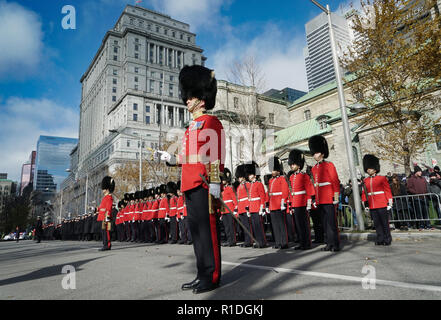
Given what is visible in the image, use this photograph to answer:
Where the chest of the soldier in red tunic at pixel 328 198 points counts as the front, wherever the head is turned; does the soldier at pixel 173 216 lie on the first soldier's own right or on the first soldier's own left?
on the first soldier's own right

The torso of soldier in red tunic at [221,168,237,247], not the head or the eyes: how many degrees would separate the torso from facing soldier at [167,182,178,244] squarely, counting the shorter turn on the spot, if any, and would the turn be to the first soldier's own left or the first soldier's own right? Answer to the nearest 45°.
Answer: approximately 90° to the first soldier's own right

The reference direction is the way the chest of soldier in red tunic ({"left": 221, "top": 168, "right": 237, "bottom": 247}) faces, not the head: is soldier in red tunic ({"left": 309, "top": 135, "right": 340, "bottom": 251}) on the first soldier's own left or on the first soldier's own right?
on the first soldier's own left

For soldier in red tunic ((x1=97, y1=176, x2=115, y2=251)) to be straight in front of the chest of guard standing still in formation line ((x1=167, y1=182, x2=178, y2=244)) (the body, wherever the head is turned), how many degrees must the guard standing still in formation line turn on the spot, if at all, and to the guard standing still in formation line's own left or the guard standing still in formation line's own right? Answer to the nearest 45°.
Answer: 0° — they already face them

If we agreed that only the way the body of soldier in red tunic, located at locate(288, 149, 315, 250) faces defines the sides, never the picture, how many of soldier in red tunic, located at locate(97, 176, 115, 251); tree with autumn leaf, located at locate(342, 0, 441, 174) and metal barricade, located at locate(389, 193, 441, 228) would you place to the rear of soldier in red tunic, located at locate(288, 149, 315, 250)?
2

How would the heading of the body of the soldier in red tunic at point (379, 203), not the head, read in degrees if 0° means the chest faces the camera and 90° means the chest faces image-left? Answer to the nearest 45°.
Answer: approximately 45°

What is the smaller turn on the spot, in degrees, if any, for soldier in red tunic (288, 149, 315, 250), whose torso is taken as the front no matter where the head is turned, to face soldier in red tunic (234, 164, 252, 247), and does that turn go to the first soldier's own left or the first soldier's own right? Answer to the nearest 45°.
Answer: approximately 90° to the first soldier's own right

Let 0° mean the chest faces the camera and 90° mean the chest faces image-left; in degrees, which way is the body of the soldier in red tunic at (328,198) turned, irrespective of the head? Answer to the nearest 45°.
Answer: approximately 45°

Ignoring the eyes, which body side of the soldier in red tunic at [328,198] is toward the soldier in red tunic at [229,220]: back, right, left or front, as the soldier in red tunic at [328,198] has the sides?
right
